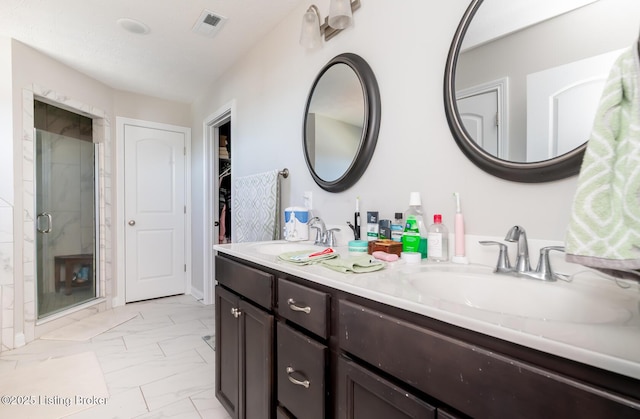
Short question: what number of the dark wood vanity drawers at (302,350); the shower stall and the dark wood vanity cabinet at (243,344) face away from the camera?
0

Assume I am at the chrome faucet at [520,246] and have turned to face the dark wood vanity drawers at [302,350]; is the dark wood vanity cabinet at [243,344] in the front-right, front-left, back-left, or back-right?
front-right

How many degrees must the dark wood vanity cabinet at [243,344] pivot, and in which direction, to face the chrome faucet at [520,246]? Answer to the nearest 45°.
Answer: approximately 90° to its left

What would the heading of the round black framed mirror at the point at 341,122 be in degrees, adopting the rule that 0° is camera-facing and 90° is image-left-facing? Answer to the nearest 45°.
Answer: approximately 45°

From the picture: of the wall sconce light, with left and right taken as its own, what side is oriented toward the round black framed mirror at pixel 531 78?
left

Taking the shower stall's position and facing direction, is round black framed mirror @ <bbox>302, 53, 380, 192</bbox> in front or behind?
in front

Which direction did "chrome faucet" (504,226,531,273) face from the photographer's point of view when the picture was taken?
facing the viewer and to the left of the viewer

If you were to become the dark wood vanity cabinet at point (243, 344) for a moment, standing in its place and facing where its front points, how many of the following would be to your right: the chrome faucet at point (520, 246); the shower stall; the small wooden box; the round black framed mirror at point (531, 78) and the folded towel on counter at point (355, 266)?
1

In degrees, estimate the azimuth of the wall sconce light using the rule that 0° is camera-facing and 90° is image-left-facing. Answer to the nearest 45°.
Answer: approximately 45°

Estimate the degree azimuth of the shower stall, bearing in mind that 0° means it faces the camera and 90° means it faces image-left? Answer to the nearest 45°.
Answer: approximately 315°
